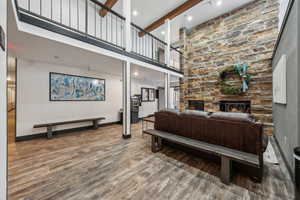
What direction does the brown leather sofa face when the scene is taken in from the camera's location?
facing away from the viewer and to the right of the viewer

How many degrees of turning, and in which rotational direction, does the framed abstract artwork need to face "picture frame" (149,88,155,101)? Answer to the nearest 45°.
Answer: approximately 45° to its left

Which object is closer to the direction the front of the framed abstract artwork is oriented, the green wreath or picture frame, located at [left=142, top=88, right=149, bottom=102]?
the green wreath

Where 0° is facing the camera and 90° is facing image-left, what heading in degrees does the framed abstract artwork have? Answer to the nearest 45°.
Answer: approximately 315°

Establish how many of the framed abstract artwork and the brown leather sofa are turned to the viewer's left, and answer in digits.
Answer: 0

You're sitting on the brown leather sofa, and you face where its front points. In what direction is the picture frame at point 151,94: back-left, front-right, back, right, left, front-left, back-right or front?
left

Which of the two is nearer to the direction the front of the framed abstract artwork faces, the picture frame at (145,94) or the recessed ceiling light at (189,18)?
the recessed ceiling light

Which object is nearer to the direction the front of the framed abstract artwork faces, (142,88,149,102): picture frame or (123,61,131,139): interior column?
the interior column

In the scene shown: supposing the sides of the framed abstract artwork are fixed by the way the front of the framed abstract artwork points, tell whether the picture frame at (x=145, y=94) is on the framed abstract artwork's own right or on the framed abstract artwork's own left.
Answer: on the framed abstract artwork's own left
